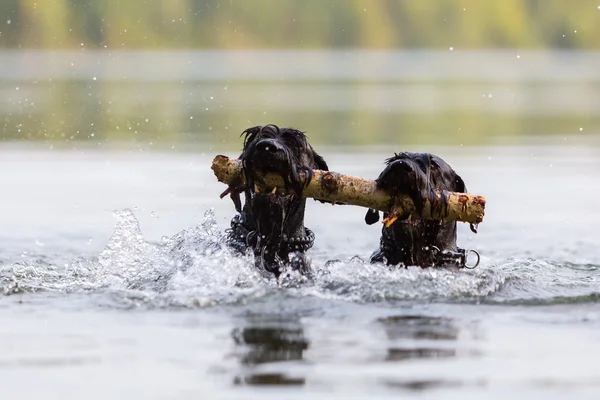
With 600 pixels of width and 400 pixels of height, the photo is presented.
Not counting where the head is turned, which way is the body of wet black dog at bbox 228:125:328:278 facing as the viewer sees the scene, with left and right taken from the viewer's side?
facing the viewer

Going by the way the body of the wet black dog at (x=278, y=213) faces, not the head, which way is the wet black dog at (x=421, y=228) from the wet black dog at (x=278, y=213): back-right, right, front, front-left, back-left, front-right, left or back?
left
